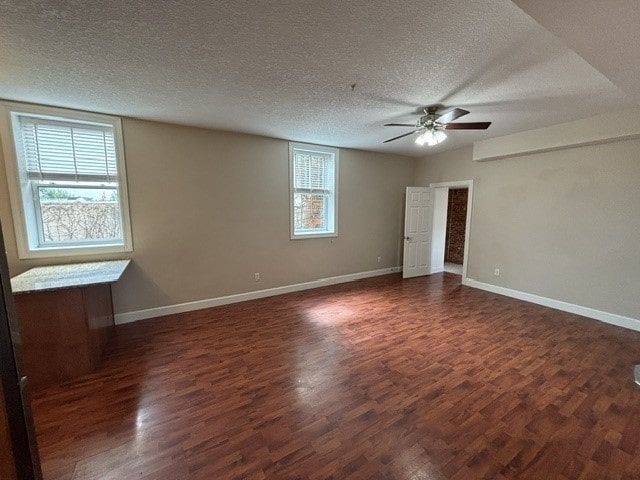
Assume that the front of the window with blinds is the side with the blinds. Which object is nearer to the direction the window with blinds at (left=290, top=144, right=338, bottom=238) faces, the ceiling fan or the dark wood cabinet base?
the ceiling fan

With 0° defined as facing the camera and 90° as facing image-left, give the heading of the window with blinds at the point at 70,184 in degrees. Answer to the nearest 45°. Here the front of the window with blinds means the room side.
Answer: approximately 0°

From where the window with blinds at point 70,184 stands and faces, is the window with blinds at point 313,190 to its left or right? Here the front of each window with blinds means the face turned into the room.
on its left

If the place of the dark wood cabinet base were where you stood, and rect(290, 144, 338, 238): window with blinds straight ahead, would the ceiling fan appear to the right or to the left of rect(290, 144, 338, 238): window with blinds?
right

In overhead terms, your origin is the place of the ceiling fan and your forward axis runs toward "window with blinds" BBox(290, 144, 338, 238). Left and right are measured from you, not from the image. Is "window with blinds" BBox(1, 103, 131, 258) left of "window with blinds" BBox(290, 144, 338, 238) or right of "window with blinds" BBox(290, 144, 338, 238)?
left

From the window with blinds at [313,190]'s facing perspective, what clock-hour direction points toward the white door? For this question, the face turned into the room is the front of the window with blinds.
The white door is roughly at 10 o'clock from the window with blinds.

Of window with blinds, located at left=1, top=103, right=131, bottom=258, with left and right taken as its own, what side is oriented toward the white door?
left

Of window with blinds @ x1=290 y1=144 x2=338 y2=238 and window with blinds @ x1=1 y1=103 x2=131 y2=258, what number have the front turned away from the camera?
0

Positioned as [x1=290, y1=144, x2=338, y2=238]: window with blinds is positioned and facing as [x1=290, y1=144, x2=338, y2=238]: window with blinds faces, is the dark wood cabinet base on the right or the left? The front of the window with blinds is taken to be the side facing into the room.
on its right

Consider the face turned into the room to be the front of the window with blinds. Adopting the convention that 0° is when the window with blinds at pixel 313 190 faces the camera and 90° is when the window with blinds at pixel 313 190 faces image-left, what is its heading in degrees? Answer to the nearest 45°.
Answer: approximately 315°

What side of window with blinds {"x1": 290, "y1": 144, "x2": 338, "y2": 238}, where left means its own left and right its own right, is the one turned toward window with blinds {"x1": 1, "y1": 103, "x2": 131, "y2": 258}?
right
